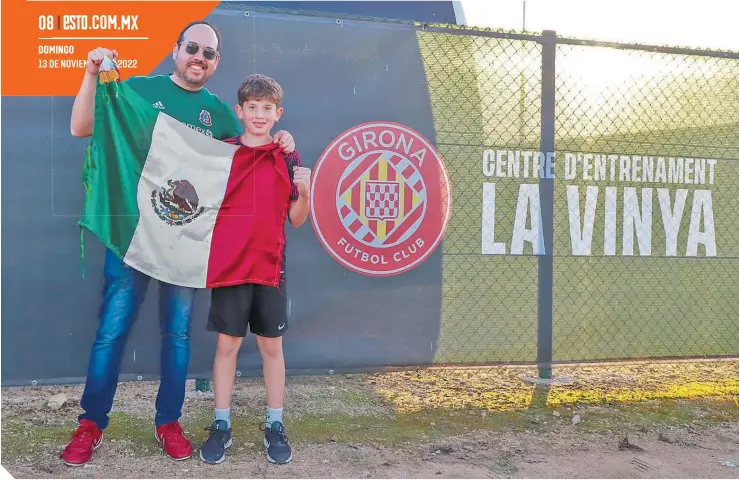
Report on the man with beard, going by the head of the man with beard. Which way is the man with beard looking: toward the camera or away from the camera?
toward the camera

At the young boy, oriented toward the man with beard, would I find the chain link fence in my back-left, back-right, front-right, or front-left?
back-right

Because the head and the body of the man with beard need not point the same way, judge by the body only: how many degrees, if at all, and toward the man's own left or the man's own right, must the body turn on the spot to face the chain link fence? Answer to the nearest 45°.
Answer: approximately 90° to the man's own left

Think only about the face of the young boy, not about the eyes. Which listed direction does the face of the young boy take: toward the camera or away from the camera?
toward the camera

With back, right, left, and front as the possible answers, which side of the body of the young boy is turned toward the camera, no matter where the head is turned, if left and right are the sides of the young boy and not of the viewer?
front

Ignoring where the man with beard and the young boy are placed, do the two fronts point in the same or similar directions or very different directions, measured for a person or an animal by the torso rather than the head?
same or similar directions

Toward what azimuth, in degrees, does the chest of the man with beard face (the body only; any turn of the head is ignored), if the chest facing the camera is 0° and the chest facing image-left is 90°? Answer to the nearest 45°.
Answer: approximately 0°

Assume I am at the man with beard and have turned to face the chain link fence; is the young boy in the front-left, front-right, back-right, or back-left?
front-right

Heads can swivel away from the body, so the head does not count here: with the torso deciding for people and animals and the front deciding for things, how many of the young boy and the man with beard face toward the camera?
2

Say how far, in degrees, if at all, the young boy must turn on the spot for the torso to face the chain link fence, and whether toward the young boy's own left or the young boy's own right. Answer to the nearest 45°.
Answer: approximately 90° to the young boy's own left
